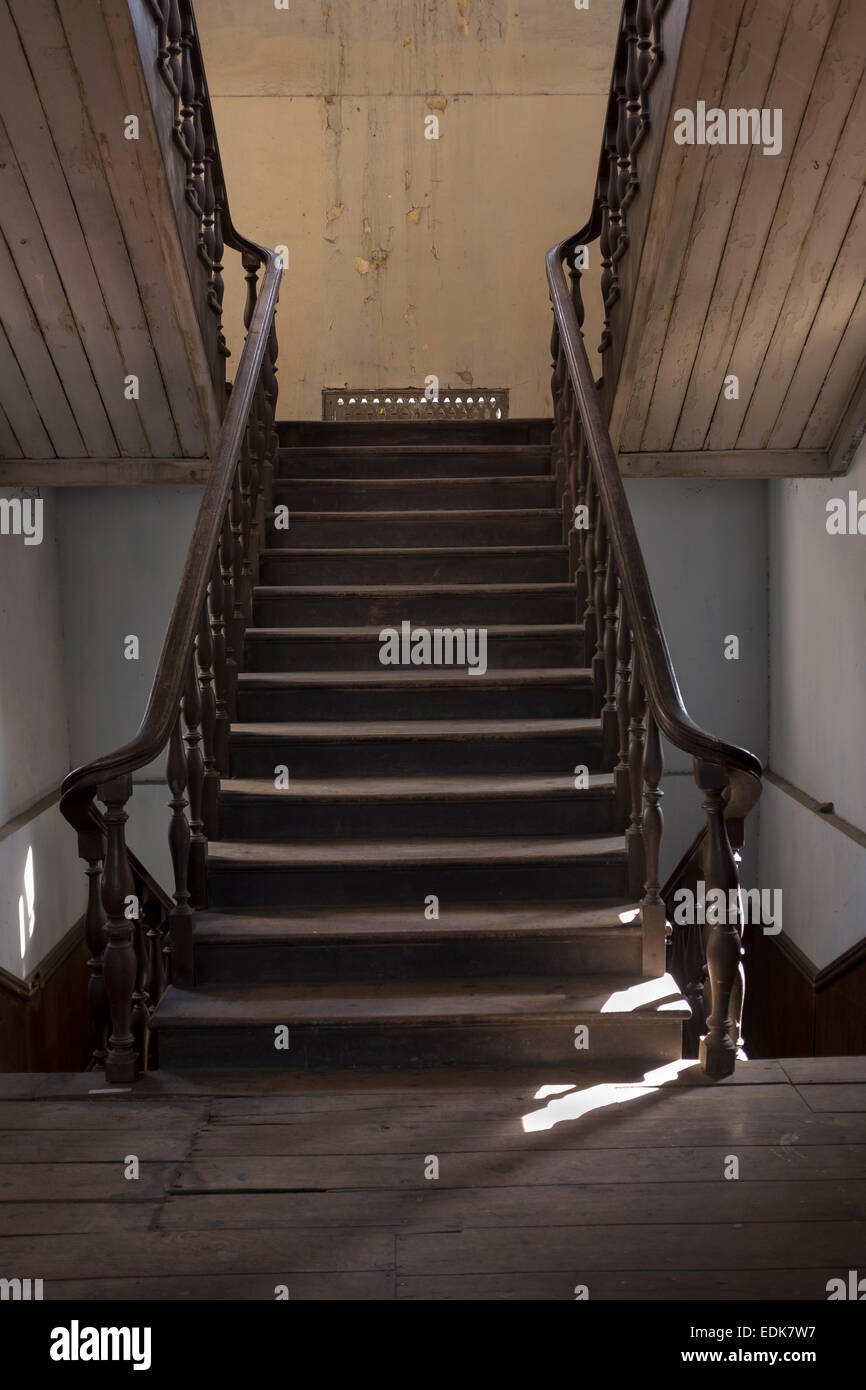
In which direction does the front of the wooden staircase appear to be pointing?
toward the camera
